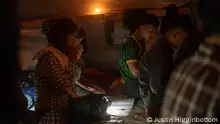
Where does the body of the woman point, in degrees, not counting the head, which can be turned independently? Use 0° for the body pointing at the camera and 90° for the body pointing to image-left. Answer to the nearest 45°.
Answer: approximately 270°

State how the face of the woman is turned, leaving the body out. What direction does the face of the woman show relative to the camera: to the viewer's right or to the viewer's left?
to the viewer's right
